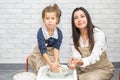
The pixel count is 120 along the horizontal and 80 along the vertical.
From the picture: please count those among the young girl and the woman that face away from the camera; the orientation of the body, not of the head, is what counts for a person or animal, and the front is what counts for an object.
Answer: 0

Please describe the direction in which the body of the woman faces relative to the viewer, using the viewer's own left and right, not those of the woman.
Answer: facing the viewer and to the left of the viewer

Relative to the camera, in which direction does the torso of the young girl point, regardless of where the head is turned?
toward the camera

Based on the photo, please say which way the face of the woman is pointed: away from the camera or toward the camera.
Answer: toward the camera
